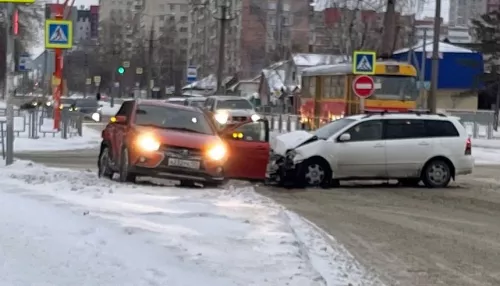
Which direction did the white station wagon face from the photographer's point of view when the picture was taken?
facing to the left of the viewer

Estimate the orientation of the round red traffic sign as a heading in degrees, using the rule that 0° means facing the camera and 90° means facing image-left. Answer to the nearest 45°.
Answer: approximately 0°

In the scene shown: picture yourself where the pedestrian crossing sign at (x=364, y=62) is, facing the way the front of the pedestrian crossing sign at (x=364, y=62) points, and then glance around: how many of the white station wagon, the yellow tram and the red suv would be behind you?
1

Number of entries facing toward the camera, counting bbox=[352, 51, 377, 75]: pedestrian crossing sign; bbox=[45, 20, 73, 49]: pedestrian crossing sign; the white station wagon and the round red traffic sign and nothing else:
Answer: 3

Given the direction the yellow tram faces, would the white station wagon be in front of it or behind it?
in front

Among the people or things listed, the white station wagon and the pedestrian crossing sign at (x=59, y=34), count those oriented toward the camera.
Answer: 1

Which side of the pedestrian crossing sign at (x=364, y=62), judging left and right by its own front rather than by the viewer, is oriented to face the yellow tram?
back

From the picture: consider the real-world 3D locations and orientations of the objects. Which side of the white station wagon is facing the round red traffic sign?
right
